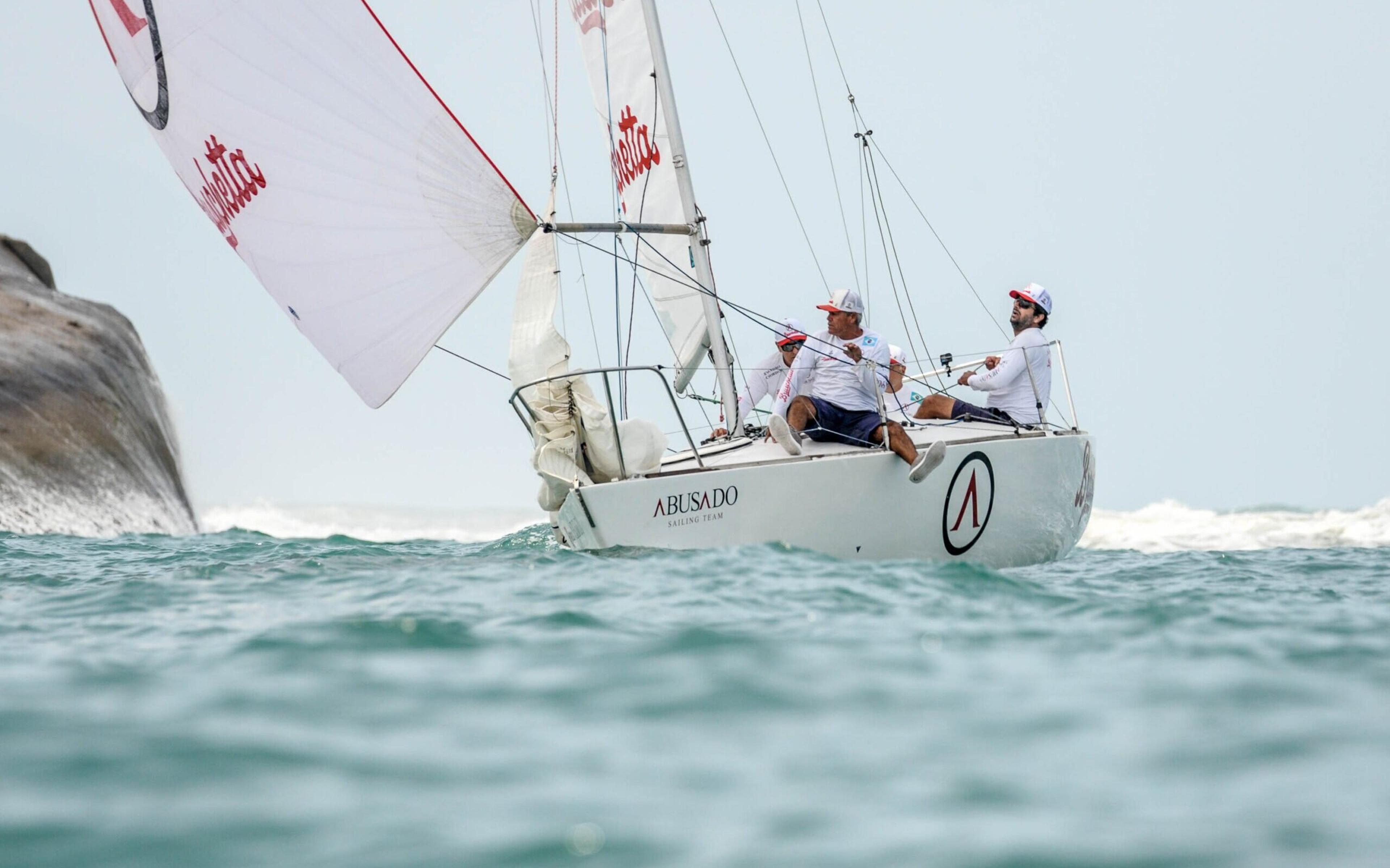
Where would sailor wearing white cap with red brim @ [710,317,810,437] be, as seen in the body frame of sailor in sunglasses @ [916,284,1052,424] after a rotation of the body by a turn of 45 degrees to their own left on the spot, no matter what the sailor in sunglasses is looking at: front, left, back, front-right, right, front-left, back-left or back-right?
front-right

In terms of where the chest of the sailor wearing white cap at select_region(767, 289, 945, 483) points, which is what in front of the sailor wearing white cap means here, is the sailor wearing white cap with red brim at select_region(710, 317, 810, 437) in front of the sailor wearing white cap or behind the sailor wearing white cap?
behind

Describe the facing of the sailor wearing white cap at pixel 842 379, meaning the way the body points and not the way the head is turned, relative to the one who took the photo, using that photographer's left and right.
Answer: facing the viewer

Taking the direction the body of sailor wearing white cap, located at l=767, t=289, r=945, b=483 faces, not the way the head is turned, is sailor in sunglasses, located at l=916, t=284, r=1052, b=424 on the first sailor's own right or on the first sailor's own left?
on the first sailor's own left

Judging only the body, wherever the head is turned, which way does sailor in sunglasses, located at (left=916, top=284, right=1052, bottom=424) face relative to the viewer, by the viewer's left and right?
facing to the left of the viewer
